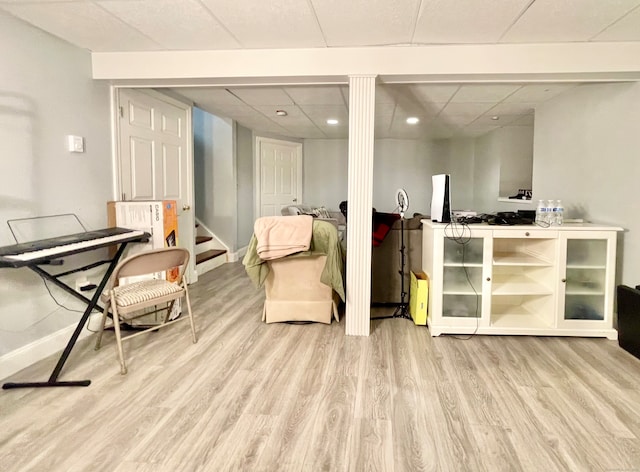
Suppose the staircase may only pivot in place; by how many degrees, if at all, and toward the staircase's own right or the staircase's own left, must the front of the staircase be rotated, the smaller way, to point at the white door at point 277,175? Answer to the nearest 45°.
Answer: approximately 90° to the staircase's own left

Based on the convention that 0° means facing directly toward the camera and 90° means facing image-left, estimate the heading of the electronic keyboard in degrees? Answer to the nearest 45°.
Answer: approximately 315°

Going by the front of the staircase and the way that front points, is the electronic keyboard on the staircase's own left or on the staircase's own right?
on the staircase's own right

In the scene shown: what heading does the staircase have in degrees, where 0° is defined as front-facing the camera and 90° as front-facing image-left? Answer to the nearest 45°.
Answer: approximately 315°

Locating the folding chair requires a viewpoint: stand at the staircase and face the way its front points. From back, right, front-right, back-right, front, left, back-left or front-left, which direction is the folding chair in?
front-right
